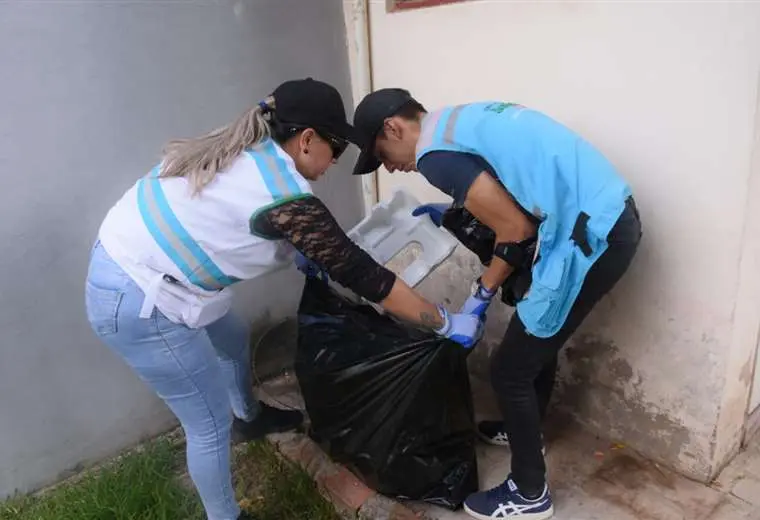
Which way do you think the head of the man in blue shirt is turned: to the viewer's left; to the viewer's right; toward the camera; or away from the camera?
to the viewer's left

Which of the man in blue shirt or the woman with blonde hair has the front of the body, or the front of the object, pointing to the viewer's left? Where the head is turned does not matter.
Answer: the man in blue shirt

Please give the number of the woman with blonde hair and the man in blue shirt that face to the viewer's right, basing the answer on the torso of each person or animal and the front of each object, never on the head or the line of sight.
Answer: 1

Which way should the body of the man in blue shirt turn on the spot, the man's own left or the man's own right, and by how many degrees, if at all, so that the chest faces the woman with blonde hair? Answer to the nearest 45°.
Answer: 0° — they already face them

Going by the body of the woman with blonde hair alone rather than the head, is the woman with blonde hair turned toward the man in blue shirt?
yes

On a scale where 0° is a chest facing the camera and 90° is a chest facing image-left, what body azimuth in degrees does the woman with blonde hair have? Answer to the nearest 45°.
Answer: approximately 270°

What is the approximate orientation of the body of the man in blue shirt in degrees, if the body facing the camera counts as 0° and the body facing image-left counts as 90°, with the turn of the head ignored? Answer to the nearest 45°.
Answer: approximately 90°

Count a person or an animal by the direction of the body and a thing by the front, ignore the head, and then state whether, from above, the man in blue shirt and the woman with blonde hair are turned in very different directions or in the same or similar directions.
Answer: very different directions

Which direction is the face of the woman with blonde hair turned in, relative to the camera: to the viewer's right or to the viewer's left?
to the viewer's right
